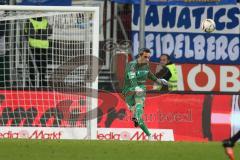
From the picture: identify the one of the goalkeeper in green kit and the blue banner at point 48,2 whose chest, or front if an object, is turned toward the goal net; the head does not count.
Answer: the blue banner

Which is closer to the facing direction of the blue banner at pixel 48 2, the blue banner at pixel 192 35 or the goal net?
the goal net

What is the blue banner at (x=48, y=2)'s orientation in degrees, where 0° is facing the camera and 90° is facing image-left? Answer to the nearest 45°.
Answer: approximately 0°

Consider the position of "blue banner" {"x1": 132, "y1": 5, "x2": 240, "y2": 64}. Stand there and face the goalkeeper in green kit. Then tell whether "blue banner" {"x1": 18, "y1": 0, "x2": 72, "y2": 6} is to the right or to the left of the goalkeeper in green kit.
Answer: right

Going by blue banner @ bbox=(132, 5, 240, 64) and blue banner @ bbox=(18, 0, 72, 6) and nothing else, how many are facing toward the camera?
2

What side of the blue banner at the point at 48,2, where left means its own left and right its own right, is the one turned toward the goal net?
front

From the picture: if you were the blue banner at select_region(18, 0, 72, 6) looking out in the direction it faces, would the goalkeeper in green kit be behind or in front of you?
in front

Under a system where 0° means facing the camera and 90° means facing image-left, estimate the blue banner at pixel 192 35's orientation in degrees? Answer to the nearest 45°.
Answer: approximately 0°
